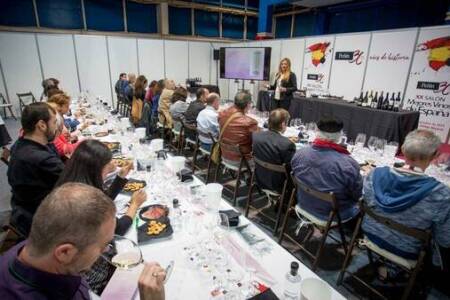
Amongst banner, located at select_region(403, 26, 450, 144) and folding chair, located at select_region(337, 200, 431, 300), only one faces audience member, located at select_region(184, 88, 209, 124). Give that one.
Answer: the banner

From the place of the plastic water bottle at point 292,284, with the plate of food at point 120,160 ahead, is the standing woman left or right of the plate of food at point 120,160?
right

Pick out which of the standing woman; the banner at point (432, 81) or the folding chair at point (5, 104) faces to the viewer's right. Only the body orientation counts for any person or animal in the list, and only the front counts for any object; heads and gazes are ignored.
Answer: the folding chair

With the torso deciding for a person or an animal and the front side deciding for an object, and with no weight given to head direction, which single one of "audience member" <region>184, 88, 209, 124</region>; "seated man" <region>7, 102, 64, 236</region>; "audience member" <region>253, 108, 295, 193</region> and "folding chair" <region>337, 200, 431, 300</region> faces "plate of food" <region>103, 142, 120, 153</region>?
the seated man

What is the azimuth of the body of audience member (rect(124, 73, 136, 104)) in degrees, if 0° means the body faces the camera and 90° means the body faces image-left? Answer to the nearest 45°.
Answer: approximately 225°

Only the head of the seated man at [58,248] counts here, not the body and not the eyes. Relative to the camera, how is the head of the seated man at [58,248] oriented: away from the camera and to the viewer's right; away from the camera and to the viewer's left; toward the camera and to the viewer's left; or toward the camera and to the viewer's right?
away from the camera and to the viewer's right

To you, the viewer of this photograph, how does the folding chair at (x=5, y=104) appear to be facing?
facing to the right of the viewer

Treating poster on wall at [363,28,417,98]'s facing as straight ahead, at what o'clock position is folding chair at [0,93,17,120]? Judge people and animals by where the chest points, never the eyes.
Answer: The folding chair is roughly at 1 o'clock from the poster on wall.

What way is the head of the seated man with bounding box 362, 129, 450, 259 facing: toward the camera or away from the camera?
away from the camera

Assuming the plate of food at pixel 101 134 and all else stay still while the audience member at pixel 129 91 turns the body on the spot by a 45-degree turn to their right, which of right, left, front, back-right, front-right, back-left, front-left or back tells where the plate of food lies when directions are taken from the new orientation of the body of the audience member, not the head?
right
